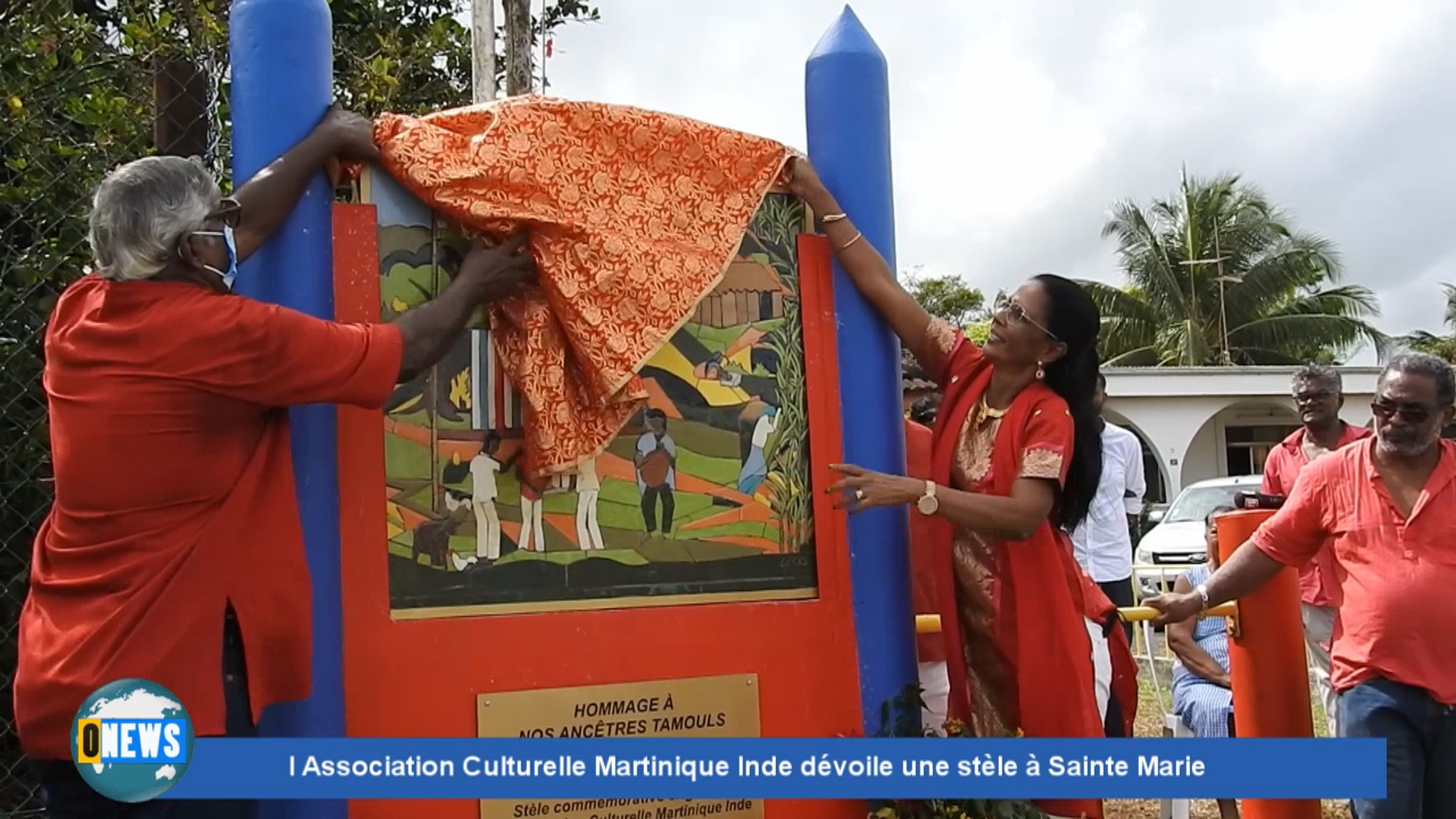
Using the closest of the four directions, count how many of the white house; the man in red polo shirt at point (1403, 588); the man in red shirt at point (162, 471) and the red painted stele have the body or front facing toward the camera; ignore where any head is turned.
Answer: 3

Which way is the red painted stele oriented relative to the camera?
toward the camera

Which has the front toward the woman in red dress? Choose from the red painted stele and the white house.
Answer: the white house

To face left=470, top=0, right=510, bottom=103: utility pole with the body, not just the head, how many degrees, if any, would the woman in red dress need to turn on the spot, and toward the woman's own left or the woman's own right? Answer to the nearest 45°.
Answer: approximately 90° to the woman's own right

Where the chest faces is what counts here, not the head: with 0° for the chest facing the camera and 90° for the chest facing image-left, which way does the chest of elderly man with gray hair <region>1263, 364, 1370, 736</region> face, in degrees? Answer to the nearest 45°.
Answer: approximately 45°

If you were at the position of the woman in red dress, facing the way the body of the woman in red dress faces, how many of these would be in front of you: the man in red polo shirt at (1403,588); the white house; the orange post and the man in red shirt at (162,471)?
1

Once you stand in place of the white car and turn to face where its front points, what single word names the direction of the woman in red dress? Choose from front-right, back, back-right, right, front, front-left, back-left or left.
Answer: front-left

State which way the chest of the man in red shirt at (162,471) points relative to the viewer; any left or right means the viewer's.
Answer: facing away from the viewer and to the right of the viewer

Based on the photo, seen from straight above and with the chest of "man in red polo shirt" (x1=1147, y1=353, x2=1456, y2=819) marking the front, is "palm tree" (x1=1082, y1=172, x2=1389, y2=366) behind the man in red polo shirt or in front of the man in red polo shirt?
behind

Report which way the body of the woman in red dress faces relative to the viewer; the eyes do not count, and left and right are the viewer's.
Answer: facing the viewer and to the left of the viewer

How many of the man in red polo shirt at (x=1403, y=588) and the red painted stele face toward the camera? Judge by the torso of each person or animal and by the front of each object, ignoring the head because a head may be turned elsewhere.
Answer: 2

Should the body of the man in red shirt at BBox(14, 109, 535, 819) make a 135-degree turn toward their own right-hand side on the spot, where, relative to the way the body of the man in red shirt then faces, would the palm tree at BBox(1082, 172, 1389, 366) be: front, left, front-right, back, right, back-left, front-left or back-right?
back-left
